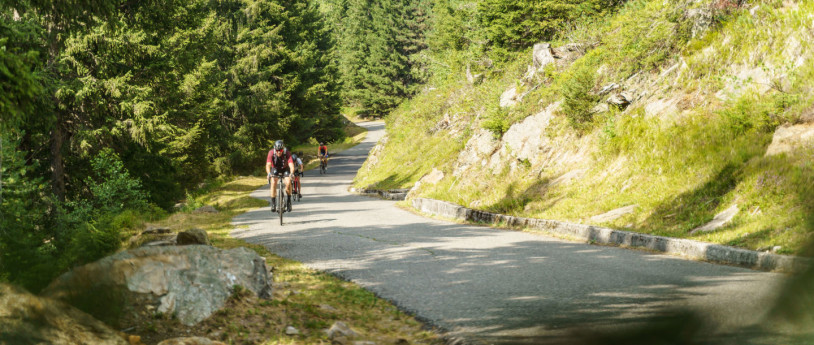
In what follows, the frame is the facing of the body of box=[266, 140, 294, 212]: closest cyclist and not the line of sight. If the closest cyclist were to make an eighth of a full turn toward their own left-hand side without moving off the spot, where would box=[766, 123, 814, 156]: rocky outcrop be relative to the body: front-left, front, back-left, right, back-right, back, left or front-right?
front

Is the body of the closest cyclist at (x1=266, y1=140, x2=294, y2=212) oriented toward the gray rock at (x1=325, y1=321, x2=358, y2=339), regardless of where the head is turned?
yes

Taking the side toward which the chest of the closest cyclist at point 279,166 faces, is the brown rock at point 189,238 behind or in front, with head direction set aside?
in front

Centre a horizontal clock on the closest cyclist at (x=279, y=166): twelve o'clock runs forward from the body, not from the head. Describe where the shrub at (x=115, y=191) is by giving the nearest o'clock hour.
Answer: The shrub is roughly at 4 o'clock from the closest cyclist.

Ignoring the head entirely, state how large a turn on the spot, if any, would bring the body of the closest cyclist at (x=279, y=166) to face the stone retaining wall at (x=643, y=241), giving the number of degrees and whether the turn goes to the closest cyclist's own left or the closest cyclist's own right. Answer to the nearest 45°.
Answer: approximately 45° to the closest cyclist's own left

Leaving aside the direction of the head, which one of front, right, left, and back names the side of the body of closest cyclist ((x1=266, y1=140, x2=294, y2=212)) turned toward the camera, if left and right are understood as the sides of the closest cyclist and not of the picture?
front

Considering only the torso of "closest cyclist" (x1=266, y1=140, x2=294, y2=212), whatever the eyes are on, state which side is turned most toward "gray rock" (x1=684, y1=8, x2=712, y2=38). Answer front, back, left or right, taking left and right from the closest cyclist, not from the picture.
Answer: left

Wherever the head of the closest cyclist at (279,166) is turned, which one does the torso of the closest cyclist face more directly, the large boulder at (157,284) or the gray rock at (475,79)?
the large boulder

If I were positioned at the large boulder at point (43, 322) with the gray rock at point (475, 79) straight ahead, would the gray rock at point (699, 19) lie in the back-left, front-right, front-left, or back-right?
front-right

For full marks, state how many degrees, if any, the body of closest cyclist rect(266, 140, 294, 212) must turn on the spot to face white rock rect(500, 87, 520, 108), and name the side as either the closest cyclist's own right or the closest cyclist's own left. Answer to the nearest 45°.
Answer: approximately 135° to the closest cyclist's own left

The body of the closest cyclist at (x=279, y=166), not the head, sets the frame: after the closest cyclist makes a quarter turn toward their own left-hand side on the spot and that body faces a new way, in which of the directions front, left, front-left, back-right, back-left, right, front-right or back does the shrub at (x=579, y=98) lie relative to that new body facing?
front

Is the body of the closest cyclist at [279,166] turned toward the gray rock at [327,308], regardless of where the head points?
yes

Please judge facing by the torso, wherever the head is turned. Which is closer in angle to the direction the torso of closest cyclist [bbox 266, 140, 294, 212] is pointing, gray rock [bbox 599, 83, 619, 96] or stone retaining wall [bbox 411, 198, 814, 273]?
the stone retaining wall

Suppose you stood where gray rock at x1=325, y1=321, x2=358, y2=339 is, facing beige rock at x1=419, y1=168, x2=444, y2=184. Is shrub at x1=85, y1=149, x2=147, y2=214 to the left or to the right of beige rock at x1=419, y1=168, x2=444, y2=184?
left
